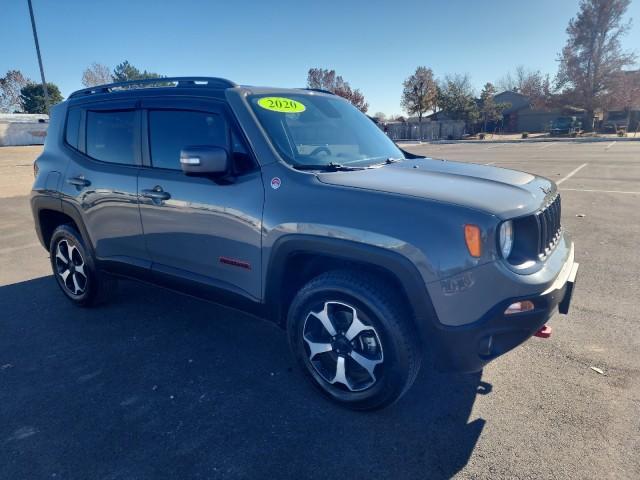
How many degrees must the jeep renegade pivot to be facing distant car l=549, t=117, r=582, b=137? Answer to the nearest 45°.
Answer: approximately 90° to its left

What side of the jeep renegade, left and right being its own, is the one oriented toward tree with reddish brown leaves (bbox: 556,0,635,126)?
left

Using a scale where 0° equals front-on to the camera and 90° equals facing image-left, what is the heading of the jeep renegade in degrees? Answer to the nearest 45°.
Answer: approximately 315°
